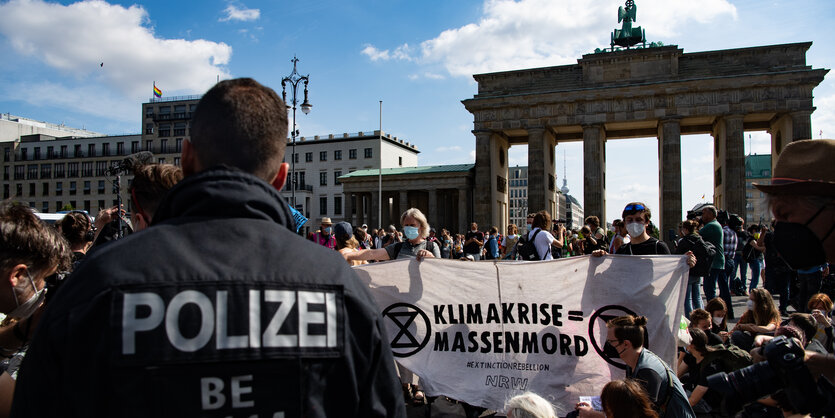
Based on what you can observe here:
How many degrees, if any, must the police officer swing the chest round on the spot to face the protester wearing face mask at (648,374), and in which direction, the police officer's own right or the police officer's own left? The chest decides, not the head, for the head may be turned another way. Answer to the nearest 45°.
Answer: approximately 45° to the police officer's own right

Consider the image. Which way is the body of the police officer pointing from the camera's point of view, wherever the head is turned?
away from the camera

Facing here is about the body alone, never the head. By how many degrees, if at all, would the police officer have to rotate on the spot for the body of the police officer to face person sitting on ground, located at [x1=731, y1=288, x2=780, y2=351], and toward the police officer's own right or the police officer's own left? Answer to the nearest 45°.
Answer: approximately 45° to the police officer's own right

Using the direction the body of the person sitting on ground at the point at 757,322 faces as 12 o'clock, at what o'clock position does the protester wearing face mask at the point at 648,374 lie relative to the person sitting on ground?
The protester wearing face mask is roughly at 11 o'clock from the person sitting on ground.

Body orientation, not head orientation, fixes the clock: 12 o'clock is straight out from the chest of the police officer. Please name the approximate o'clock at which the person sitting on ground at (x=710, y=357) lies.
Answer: The person sitting on ground is roughly at 2 o'clock from the police officer.

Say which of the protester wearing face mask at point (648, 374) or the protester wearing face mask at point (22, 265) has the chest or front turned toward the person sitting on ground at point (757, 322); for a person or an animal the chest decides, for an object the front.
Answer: the protester wearing face mask at point (22, 265)

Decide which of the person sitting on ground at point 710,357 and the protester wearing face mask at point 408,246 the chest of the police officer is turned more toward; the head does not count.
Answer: the protester wearing face mask

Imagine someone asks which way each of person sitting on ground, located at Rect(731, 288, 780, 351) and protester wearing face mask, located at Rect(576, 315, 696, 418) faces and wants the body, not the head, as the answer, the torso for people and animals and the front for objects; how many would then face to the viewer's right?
0

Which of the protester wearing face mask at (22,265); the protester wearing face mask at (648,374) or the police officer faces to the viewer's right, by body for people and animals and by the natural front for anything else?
the protester wearing face mask at (22,265)

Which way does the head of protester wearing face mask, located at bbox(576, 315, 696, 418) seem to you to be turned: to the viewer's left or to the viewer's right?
to the viewer's left

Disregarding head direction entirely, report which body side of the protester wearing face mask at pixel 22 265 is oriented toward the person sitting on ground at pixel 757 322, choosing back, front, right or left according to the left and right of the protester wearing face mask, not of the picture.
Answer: front

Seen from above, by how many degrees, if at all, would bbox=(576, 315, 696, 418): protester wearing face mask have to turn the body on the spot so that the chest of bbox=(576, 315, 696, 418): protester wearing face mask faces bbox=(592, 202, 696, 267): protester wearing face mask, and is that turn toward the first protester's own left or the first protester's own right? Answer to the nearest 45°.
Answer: approximately 90° to the first protester's own right

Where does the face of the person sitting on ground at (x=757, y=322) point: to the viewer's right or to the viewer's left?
to the viewer's left

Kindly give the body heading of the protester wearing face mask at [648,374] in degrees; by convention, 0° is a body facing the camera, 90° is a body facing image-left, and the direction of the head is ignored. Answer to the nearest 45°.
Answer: approximately 90°
